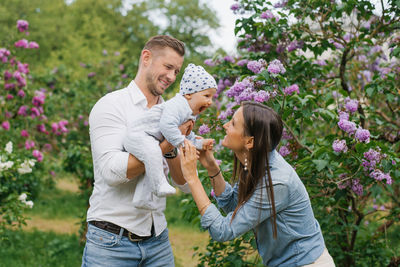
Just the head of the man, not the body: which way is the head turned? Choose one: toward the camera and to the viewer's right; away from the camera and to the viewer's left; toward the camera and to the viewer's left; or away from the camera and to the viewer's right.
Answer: toward the camera and to the viewer's right

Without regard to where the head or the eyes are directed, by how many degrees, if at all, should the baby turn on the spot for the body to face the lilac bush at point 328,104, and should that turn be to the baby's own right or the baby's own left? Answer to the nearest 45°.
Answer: approximately 45° to the baby's own left

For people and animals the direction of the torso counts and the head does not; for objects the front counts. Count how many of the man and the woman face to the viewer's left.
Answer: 1

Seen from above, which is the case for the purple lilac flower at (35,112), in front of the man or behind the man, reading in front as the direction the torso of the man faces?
behind

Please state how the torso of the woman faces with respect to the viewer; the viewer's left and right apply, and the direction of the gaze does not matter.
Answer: facing to the left of the viewer

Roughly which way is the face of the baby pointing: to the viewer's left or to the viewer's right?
to the viewer's right

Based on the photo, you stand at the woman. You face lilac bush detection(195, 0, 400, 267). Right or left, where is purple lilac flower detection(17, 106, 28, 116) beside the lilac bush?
left

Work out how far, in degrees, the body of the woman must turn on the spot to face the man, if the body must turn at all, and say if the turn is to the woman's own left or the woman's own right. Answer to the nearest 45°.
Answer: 0° — they already face them

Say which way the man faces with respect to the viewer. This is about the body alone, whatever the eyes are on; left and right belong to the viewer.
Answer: facing the viewer and to the right of the viewer
